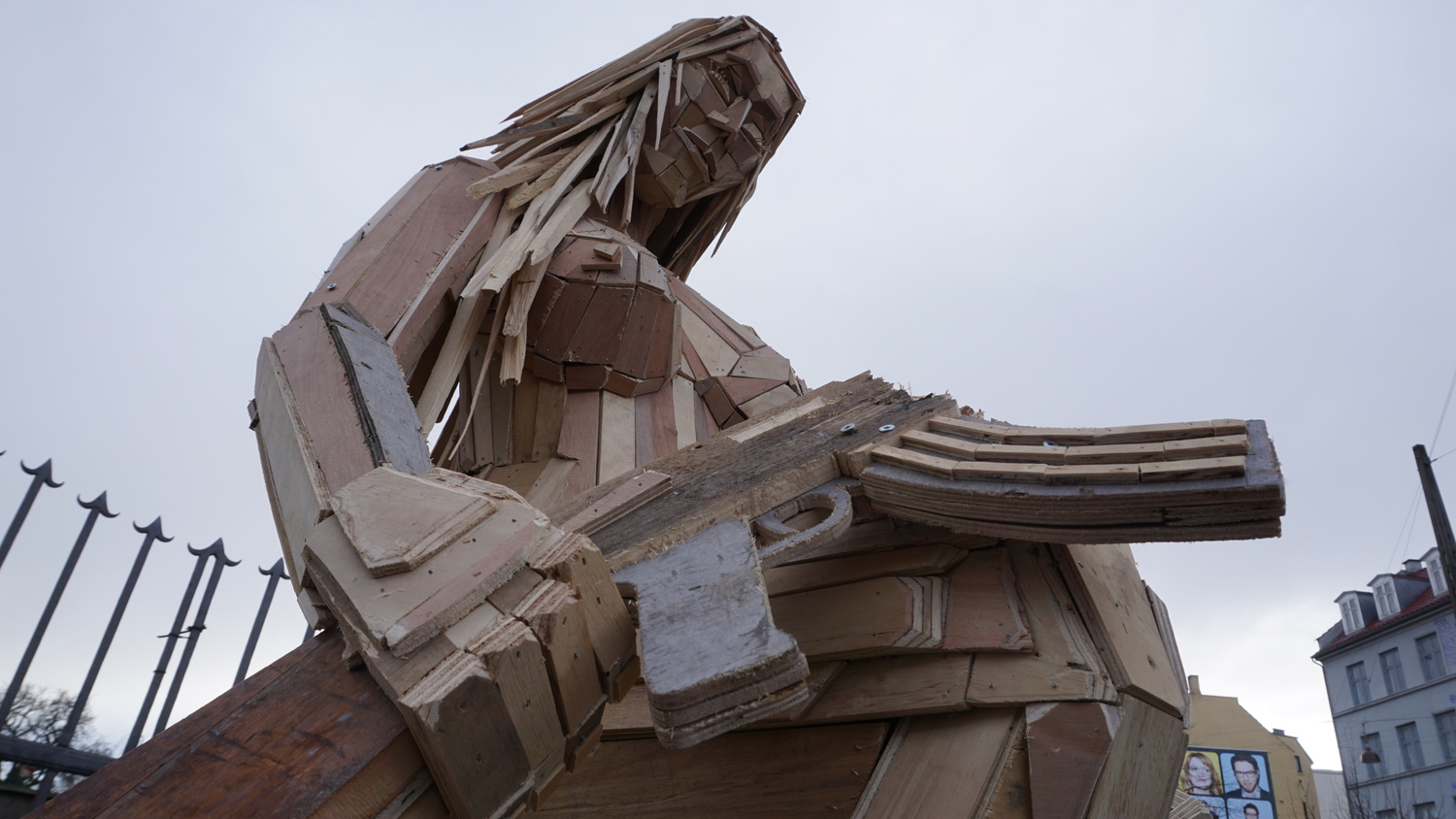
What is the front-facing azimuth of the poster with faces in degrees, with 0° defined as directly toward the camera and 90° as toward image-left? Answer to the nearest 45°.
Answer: approximately 0°

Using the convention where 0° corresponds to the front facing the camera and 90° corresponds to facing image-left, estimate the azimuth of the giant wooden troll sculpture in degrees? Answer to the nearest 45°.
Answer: approximately 315°
